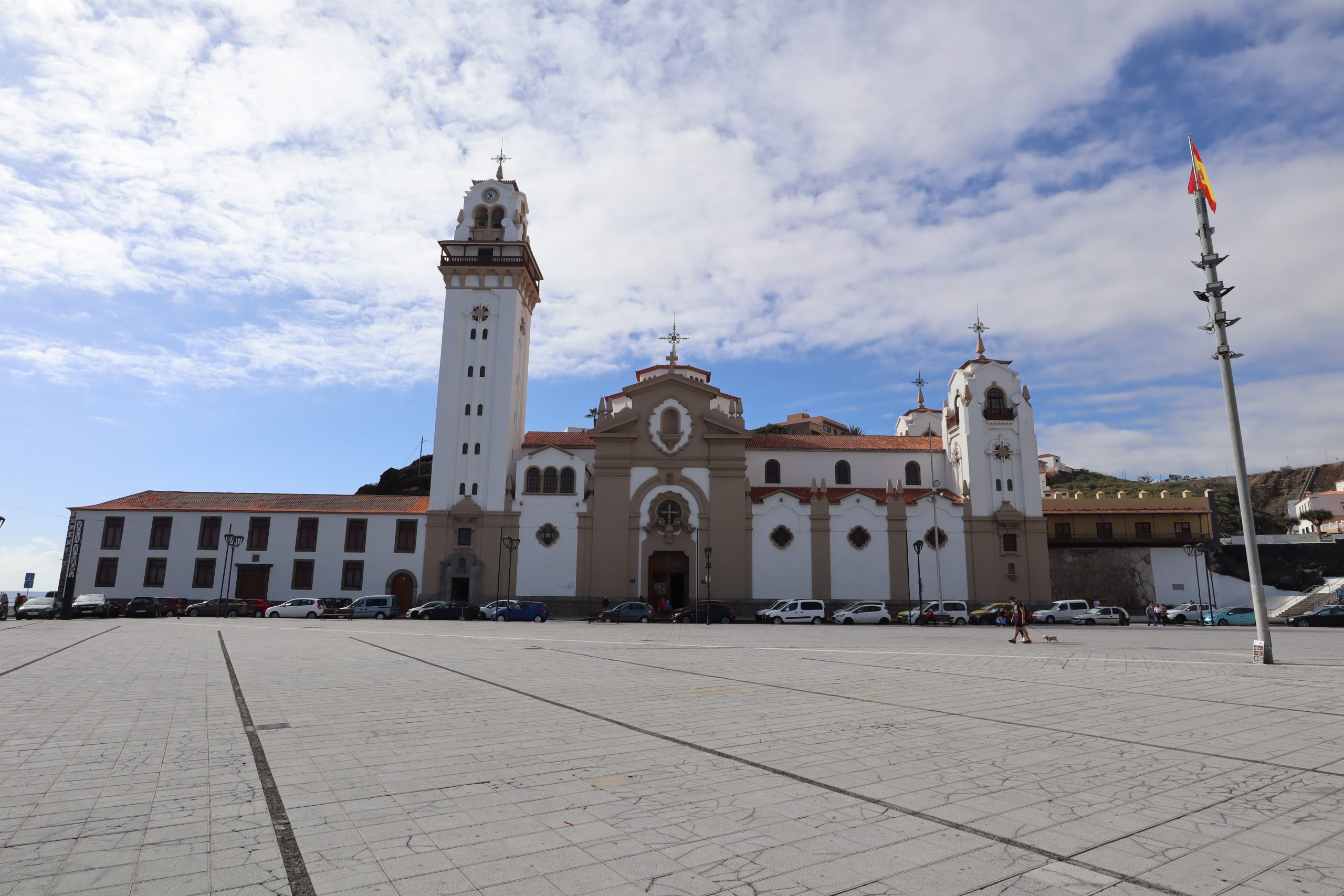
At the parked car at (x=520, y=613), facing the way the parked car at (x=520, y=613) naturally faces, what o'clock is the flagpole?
The flagpole is roughly at 8 o'clock from the parked car.

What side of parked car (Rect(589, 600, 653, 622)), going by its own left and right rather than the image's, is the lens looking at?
left

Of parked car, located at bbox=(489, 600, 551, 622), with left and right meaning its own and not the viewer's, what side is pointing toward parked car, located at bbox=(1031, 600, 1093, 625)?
back

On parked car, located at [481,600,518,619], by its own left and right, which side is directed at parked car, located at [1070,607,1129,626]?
back

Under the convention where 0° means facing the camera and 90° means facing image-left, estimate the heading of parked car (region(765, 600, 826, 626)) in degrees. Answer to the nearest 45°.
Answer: approximately 90°

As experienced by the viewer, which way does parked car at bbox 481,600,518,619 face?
facing to the left of the viewer

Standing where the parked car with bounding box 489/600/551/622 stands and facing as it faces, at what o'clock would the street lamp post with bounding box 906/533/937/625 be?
The street lamp post is roughly at 6 o'clock from the parked car.

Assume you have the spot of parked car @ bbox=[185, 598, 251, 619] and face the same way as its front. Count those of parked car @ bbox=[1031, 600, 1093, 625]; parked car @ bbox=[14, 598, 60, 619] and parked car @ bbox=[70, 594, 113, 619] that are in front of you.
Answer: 2

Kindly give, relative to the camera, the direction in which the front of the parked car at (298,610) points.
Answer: facing to the left of the viewer

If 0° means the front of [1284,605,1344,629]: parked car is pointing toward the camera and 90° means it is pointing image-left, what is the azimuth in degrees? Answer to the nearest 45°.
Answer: approximately 90°

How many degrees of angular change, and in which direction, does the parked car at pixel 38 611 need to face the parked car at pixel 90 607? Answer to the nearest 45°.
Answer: approximately 135° to its left

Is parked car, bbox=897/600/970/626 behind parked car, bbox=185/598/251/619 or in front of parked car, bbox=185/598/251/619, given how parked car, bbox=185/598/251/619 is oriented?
behind

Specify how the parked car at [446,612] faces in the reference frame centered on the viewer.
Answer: facing to the left of the viewer

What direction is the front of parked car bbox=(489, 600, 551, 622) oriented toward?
to the viewer's left

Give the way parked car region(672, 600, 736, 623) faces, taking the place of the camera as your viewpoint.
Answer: facing to the left of the viewer
